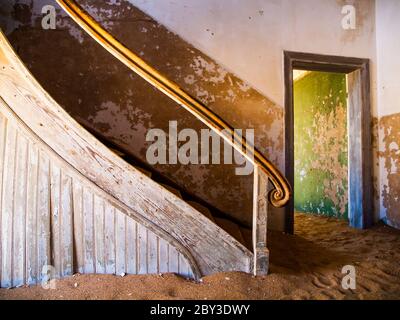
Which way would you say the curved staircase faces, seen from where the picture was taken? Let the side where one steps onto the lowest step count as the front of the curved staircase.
facing to the right of the viewer
